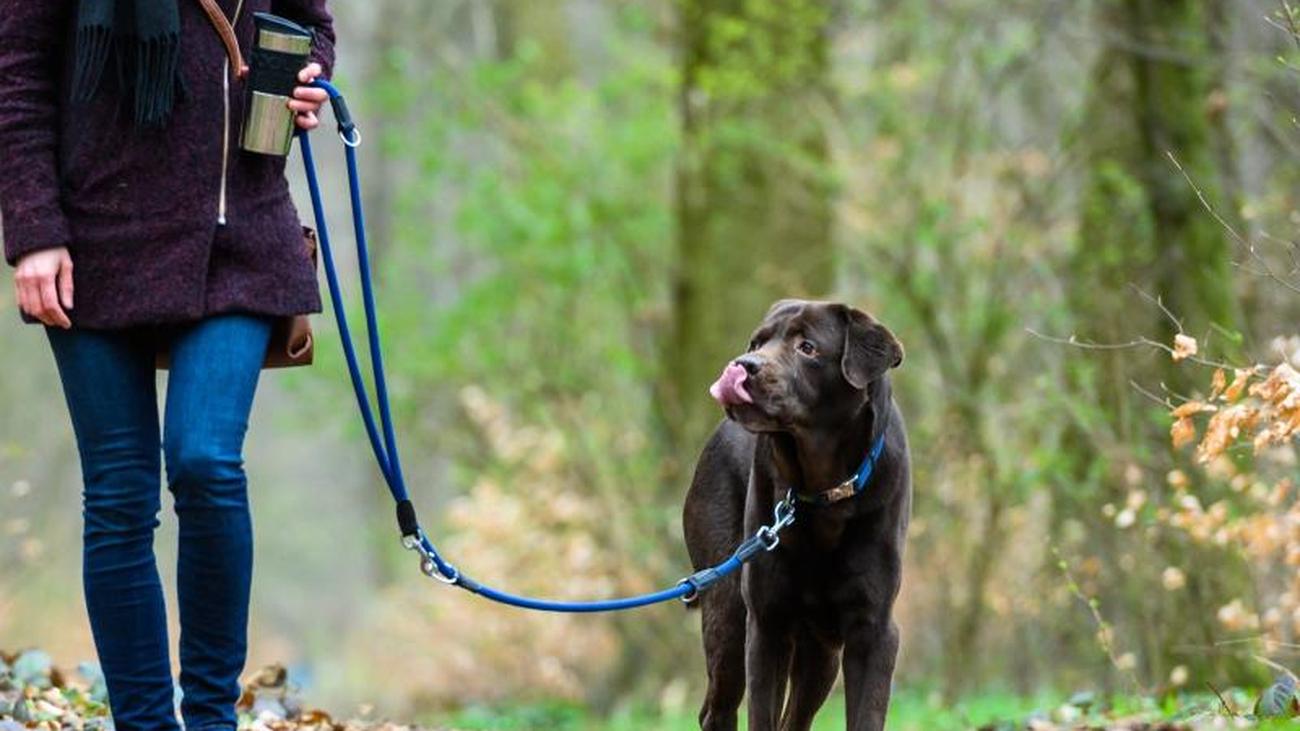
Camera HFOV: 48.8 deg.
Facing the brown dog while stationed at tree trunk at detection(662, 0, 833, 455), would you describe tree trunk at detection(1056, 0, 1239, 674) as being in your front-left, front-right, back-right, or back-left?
front-left

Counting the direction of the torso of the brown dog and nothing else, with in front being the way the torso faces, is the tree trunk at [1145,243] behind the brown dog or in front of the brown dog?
behind

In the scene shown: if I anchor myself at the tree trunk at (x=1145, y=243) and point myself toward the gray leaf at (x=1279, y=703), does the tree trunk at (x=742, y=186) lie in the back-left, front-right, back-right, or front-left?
back-right

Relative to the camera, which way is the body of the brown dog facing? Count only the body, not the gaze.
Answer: toward the camera

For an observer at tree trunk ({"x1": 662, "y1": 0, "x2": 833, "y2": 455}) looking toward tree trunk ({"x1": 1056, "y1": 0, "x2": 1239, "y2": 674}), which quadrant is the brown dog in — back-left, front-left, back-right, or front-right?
front-right

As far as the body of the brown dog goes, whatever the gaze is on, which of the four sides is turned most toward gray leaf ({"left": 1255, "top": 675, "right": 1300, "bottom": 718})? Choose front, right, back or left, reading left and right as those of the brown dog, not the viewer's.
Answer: left

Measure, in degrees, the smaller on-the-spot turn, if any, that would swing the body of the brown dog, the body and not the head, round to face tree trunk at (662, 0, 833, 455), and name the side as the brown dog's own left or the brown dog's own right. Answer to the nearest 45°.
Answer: approximately 180°
